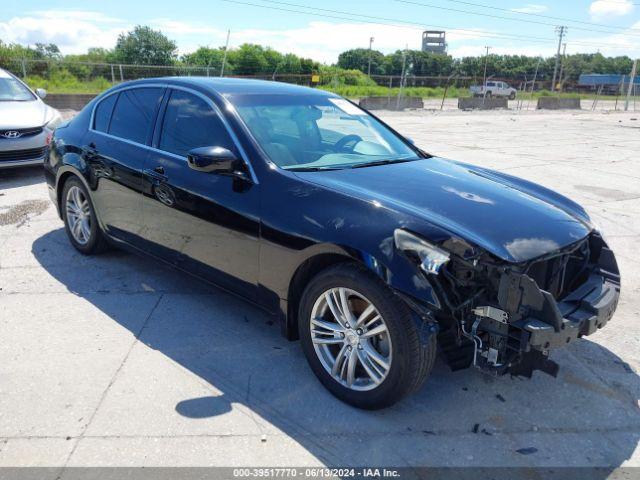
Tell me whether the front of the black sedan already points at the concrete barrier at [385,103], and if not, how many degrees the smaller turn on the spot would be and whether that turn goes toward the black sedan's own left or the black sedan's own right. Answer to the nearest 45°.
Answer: approximately 135° to the black sedan's own left

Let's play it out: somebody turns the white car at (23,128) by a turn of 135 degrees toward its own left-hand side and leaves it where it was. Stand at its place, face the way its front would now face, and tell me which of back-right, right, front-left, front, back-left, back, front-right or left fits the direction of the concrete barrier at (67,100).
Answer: front

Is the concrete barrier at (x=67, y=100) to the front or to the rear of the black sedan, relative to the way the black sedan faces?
to the rear

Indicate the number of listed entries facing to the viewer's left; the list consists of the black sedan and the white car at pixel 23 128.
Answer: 0

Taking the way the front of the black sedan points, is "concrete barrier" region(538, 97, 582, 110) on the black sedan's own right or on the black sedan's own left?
on the black sedan's own left

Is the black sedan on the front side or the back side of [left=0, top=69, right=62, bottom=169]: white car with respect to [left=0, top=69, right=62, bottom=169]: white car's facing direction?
on the front side

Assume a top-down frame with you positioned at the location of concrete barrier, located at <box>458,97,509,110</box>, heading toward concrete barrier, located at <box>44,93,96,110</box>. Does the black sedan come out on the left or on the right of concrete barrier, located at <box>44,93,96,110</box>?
left

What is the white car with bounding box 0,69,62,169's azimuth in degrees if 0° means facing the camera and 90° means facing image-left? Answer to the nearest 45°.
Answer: approximately 315°

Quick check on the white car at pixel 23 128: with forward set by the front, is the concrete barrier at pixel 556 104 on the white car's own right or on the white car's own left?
on the white car's own left

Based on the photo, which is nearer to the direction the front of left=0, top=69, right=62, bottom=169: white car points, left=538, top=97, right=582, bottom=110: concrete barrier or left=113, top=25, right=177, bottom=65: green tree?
the concrete barrier

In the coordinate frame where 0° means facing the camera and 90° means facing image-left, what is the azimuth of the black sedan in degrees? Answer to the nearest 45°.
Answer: approximately 315°

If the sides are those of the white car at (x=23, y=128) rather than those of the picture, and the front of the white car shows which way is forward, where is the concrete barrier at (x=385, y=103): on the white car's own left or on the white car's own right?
on the white car's own left
